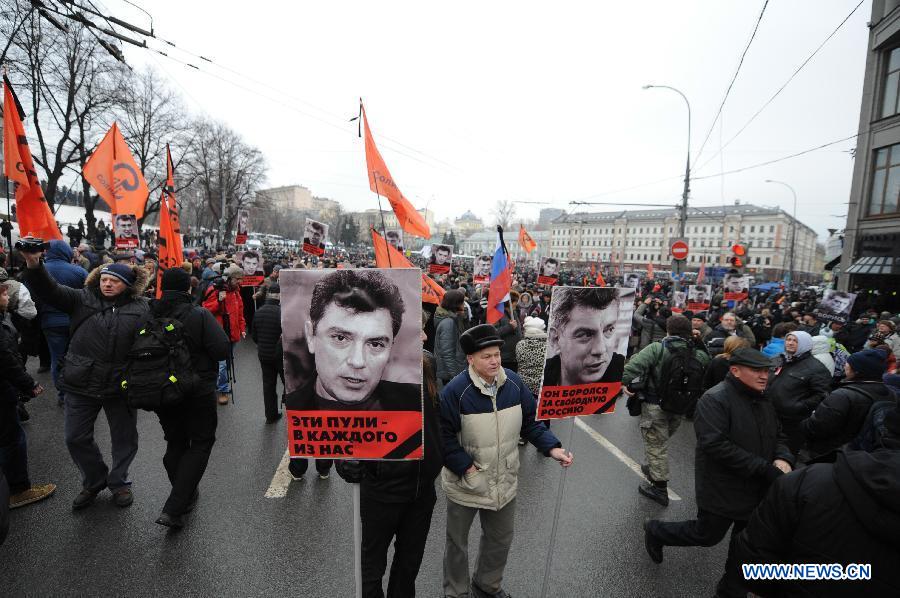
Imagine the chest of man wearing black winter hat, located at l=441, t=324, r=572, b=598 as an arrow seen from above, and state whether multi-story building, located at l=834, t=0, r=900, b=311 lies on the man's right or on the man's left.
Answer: on the man's left

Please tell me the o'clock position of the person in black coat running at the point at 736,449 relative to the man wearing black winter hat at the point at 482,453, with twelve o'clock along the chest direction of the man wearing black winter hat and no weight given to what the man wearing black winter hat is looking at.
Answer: The person in black coat running is roughly at 10 o'clock from the man wearing black winter hat.

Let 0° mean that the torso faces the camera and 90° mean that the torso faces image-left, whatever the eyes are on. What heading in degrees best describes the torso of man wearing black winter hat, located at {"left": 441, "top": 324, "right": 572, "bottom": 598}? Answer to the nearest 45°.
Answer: approximately 315°

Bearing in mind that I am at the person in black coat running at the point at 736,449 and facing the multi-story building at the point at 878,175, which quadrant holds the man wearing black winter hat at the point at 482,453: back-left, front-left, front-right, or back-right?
back-left

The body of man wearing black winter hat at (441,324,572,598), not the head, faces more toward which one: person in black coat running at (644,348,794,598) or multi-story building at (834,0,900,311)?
the person in black coat running

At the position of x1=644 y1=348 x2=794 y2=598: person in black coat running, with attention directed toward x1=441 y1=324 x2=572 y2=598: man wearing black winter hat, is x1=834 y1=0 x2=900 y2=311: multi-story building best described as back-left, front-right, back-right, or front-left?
back-right
